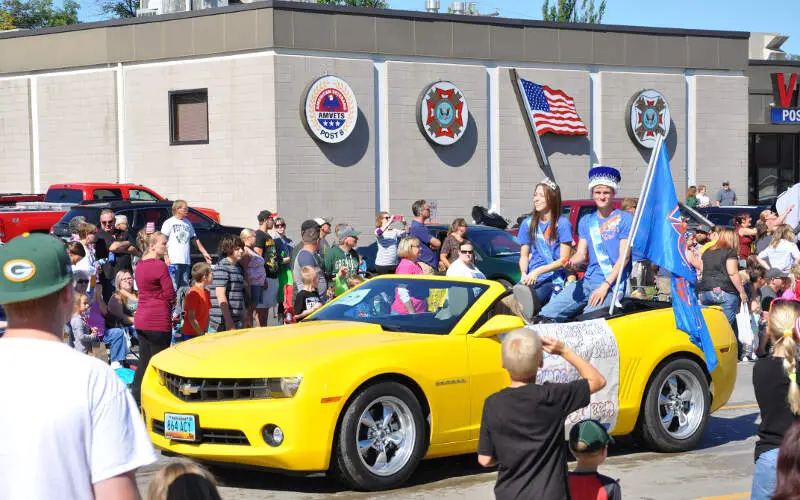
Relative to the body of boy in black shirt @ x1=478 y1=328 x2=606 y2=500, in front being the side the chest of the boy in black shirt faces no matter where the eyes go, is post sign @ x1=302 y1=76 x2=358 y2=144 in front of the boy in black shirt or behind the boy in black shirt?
in front

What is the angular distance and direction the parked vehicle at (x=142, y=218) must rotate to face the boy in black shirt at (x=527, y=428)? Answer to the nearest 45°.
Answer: approximately 90° to its right

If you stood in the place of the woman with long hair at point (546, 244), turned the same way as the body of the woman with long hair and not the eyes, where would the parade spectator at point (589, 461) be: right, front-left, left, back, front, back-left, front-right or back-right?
front-left

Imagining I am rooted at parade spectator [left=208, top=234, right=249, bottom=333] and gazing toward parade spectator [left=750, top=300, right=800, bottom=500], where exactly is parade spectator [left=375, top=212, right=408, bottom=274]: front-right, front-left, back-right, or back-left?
back-left

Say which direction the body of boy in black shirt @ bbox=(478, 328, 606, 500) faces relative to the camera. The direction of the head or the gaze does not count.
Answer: away from the camera

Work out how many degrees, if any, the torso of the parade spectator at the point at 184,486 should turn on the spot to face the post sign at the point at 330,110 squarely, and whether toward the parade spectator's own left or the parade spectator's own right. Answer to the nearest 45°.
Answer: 0° — they already face it

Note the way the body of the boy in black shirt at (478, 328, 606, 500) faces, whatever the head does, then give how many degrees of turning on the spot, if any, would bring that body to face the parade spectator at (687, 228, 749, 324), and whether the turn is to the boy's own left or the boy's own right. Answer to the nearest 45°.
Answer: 0° — they already face them

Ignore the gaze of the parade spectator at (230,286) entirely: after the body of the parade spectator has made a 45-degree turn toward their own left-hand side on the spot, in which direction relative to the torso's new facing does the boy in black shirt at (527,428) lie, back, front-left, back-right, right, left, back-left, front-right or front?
right

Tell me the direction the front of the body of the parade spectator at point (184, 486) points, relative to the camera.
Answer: away from the camera

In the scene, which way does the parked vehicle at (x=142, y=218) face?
to the viewer's right

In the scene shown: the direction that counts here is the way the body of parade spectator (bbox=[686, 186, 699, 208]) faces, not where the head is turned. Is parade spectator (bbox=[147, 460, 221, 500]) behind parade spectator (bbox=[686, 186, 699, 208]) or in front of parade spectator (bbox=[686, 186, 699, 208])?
in front

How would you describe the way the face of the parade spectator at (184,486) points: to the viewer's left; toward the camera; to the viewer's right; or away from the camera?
away from the camera

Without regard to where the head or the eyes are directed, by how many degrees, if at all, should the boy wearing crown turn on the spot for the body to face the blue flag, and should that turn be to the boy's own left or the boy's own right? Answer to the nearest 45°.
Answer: approximately 90° to the boy's own left
